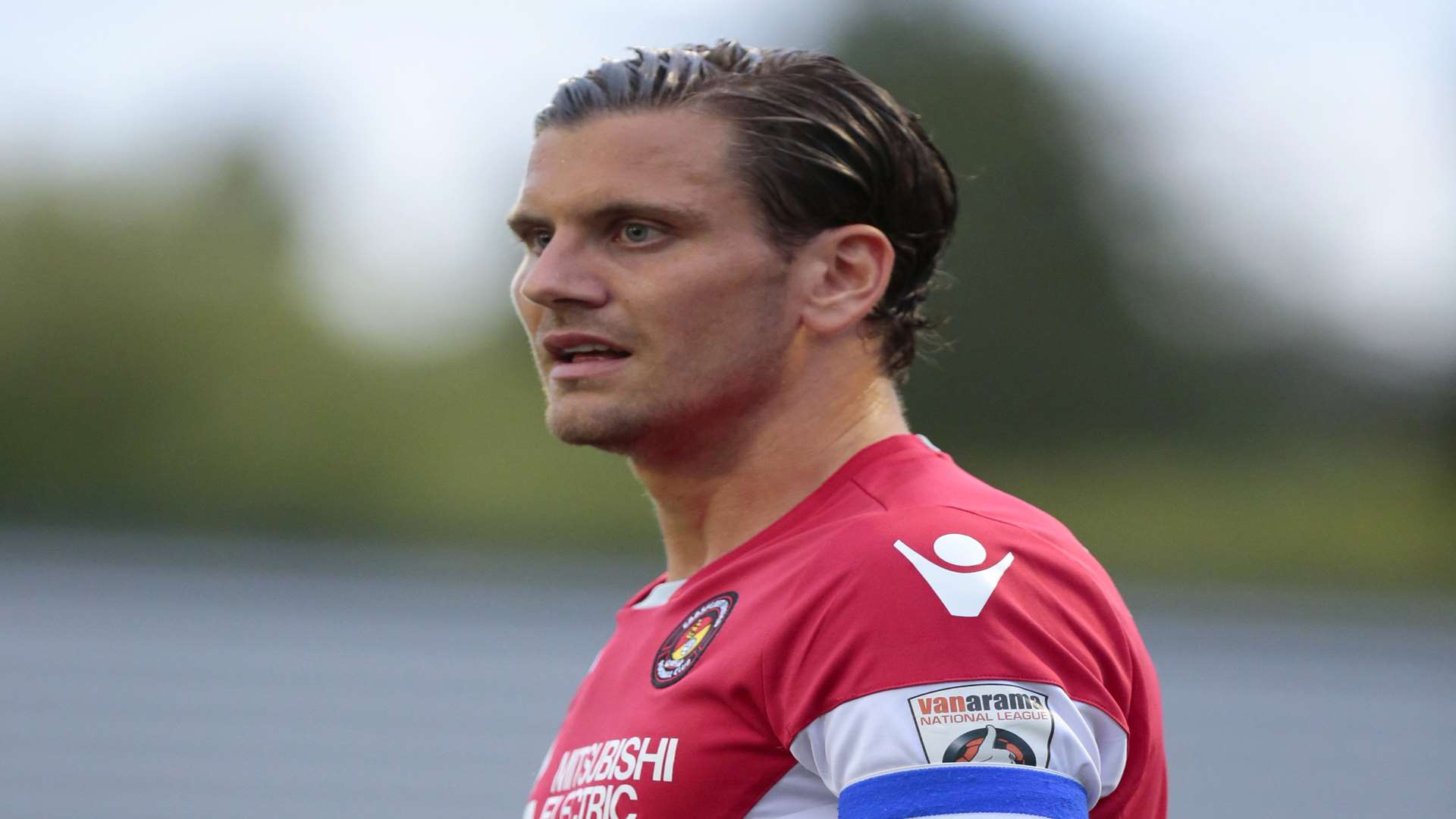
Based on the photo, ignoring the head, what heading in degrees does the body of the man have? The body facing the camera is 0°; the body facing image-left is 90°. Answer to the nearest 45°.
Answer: approximately 45°
